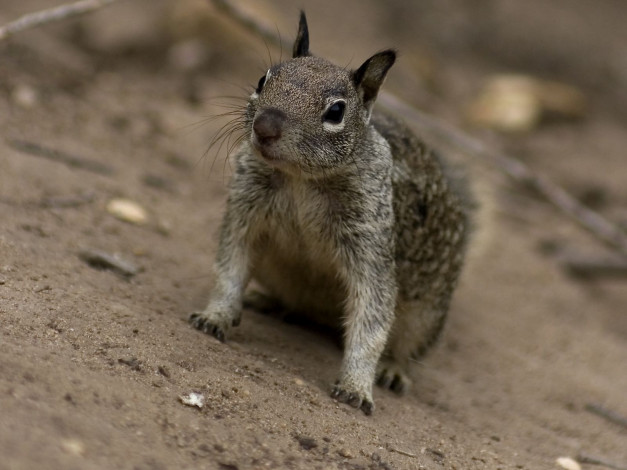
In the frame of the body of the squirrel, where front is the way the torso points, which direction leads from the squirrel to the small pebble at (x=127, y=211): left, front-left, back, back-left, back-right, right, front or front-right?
right

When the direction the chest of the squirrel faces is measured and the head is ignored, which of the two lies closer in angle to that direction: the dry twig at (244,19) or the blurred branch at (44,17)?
the blurred branch

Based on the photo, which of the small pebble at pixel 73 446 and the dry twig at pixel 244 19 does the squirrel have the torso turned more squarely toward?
the small pebble

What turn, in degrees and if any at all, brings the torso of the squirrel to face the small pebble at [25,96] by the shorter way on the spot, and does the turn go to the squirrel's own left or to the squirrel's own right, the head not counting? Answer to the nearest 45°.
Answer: approximately 90° to the squirrel's own right

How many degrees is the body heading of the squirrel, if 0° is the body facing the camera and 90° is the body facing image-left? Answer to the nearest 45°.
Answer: approximately 45°

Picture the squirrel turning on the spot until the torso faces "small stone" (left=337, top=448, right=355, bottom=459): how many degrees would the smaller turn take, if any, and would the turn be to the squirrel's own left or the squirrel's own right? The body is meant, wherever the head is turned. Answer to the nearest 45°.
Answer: approximately 45° to the squirrel's own left

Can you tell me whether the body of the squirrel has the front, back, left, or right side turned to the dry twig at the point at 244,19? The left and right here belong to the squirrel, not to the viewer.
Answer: right

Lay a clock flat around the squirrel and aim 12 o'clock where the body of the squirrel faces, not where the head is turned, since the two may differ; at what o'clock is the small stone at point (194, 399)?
The small stone is roughly at 11 o'clock from the squirrel.

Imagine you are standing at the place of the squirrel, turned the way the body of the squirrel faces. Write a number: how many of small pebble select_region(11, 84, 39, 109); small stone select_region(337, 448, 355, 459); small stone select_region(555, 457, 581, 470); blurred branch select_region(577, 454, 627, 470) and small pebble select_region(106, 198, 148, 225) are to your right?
2

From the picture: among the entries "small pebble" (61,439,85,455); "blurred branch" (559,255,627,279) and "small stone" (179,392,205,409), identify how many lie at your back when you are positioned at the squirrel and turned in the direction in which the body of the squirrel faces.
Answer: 1
